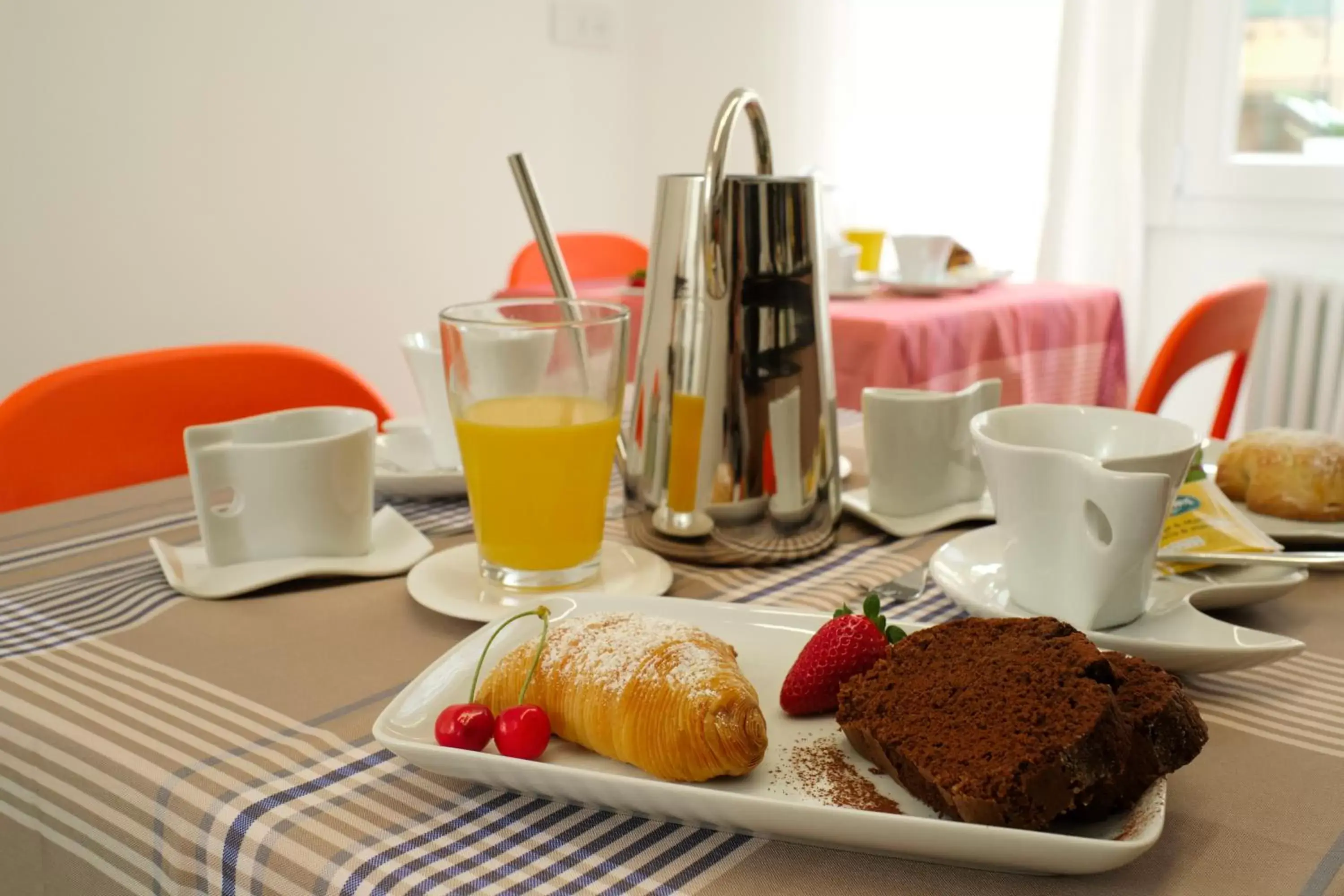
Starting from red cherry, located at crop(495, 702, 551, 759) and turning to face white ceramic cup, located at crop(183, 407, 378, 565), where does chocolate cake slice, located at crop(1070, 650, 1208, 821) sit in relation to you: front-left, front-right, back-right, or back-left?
back-right

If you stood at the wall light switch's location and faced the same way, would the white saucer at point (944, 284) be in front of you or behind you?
in front

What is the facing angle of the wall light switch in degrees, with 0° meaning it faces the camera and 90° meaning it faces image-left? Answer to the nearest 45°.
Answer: approximately 0°

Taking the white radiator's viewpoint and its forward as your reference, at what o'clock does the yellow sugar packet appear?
The yellow sugar packet is roughly at 12 o'clock from the white radiator.

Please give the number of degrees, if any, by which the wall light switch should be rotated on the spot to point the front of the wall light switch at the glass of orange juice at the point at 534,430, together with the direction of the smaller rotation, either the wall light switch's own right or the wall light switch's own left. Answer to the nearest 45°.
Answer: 0° — it already faces it

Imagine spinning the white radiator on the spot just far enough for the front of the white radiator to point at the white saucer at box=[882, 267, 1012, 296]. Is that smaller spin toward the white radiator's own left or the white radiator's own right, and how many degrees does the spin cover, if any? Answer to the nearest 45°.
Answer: approximately 45° to the white radiator's own right

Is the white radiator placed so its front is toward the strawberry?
yes

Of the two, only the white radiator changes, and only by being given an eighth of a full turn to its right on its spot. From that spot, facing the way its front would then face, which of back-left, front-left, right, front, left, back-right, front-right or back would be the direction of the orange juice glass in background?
front

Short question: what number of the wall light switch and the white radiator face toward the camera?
2

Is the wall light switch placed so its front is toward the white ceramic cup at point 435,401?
yes

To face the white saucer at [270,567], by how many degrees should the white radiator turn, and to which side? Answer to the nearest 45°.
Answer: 0° — it already faces it
